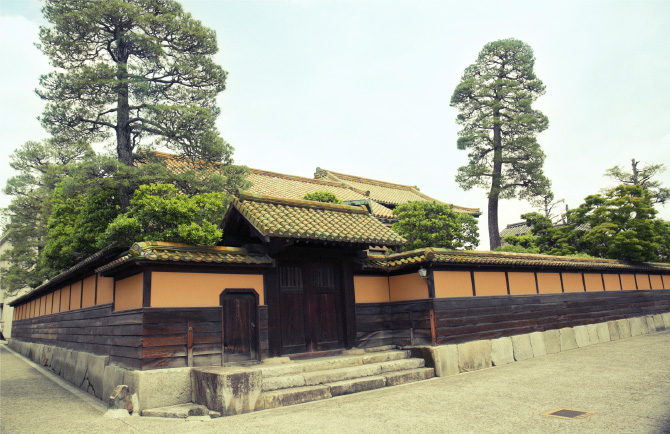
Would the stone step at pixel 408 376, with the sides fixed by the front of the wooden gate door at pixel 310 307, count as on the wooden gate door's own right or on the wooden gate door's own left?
on the wooden gate door's own left

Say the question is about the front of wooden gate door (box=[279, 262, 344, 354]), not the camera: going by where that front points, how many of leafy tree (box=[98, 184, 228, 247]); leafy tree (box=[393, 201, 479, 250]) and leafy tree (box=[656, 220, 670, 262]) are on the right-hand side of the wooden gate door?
1

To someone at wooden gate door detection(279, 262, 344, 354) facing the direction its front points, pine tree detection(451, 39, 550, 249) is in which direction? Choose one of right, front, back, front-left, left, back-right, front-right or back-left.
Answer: back-left

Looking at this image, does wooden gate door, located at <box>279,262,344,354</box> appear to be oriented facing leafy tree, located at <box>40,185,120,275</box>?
no

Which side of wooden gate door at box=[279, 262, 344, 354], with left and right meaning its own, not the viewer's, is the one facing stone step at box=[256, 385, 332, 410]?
front

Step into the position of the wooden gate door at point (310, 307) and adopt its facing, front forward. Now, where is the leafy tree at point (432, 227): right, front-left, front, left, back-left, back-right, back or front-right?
back-left

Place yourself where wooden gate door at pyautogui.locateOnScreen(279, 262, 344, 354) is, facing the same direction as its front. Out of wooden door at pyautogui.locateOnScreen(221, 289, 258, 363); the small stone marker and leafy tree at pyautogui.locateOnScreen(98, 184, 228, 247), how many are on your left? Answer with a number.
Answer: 0

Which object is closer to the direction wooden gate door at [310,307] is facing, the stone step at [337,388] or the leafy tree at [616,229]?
the stone step

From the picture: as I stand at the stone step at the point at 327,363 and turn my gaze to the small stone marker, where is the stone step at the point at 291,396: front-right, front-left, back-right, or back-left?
front-left

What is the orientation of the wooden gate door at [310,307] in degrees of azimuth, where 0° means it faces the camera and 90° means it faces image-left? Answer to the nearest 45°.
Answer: approximately 0°

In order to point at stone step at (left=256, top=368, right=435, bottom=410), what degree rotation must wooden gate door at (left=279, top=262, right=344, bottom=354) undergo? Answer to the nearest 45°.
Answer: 0° — it already faces it

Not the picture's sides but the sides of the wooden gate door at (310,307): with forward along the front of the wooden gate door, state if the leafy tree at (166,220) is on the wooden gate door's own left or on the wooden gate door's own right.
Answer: on the wooden gate door's own right

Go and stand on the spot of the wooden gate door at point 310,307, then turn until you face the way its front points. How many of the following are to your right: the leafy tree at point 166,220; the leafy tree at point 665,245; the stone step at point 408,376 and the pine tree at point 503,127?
1

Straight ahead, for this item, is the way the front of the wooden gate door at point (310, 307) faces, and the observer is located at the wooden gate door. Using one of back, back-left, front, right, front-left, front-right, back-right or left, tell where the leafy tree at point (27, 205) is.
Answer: back-right

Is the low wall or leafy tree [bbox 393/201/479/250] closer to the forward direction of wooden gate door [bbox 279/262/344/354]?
the low wall
